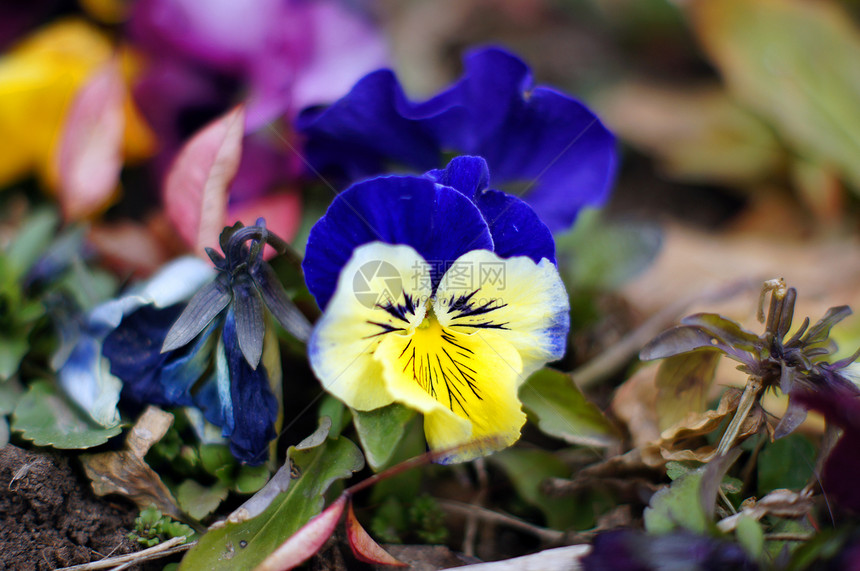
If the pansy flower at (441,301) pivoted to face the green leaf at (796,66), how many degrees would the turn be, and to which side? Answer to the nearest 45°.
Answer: approximately 135° to its left

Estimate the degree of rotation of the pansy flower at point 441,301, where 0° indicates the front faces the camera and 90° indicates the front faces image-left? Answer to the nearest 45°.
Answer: approximately 0°
